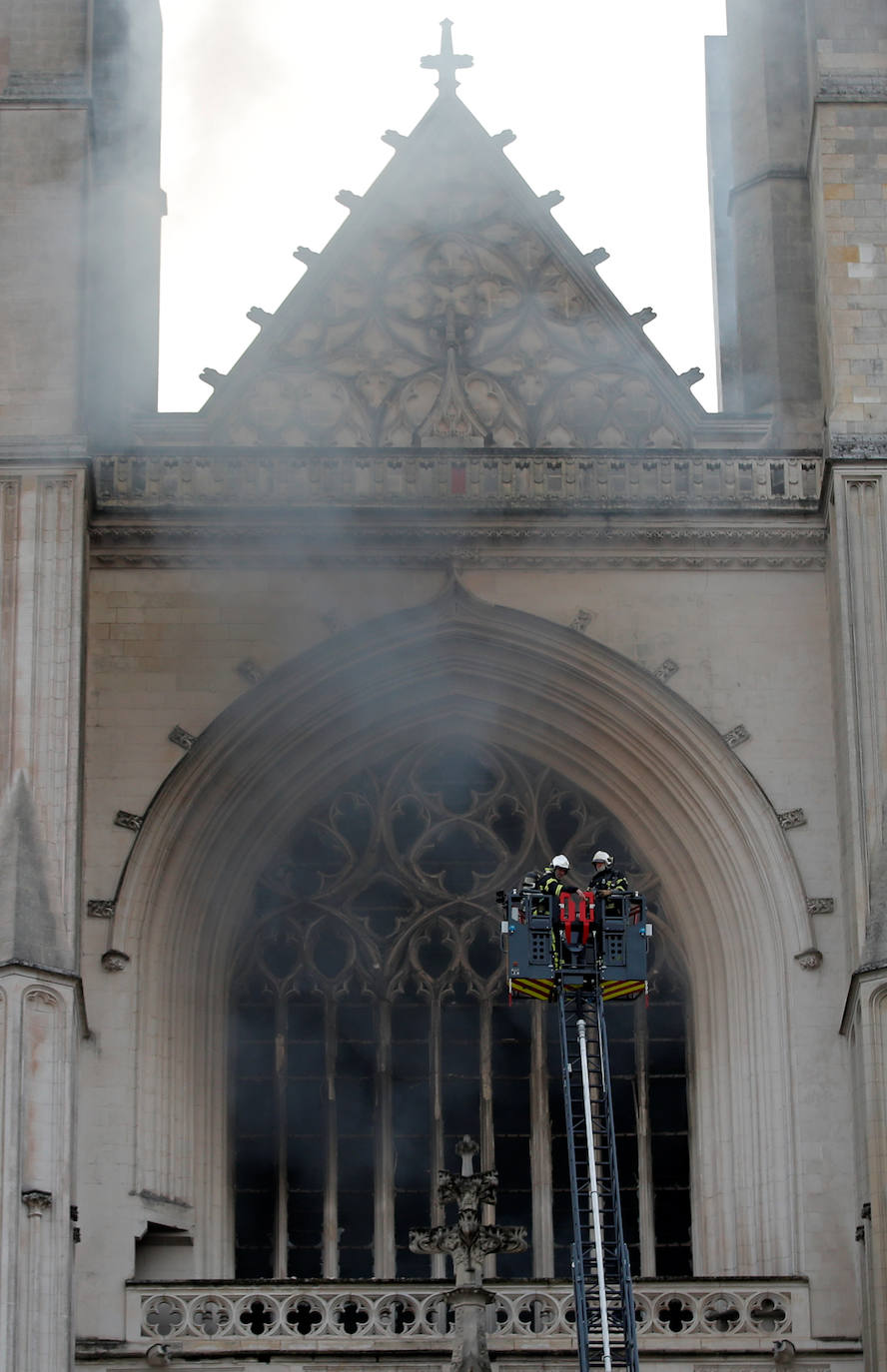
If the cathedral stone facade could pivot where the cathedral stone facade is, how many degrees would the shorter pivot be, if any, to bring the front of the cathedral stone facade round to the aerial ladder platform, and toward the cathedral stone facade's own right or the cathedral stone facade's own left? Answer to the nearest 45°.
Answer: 0° — it already faces it

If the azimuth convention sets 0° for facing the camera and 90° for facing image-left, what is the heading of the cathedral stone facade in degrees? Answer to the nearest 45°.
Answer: approximately 0°

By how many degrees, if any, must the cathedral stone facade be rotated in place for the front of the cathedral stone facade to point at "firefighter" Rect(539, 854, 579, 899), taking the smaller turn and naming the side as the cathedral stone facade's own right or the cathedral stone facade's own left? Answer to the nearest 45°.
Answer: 0° — it already faces them
